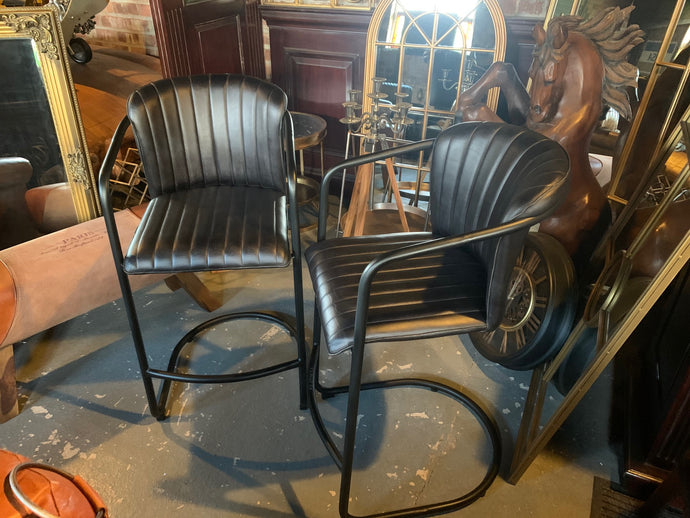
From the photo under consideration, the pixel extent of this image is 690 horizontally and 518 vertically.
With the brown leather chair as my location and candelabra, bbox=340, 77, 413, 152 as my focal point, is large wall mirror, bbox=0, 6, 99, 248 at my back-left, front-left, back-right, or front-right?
front-left

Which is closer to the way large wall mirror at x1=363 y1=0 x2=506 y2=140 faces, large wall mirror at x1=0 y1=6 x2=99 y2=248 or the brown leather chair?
the brown leather chair

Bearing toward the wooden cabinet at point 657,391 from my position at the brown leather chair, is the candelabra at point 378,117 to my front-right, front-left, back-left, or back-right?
front-left

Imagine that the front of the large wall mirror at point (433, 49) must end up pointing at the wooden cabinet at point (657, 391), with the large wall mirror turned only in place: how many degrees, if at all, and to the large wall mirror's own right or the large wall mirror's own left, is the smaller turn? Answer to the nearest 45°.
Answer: approximately 45° to the large wall mirror's own left

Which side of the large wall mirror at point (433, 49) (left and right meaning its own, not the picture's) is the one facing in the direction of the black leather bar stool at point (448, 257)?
front

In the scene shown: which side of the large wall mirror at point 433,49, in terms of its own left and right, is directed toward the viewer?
front

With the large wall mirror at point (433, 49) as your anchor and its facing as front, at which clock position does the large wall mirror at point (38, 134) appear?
the large wall mirror at point (38, 134) is roughly at 2 o'clock from the large wall mirror at point (433, 49).

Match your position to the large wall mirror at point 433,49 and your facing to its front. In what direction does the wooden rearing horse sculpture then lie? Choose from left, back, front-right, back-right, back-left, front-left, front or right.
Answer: front-left

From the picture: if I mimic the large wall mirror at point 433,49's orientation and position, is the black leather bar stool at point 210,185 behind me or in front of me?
in front

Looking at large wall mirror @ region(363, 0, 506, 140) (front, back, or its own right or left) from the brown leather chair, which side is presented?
front
